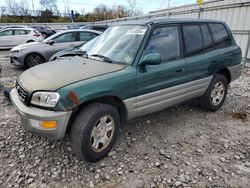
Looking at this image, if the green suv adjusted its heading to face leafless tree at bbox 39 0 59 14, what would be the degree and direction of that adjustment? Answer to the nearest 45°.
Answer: approximately 135° to its right

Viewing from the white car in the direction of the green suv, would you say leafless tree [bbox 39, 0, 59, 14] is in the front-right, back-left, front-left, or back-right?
back-left

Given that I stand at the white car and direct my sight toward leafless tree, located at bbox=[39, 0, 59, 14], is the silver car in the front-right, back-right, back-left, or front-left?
back-right

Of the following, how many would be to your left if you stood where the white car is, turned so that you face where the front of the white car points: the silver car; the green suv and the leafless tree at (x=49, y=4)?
2

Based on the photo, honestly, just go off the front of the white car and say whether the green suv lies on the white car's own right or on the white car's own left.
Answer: on the white car's own left

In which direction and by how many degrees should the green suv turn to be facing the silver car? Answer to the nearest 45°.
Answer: approximately 90° to its right

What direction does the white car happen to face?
to the viewer's left

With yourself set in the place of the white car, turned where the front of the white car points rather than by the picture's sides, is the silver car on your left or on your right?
on your left

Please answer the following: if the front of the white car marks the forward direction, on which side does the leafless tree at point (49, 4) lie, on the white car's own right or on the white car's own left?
on the white car's own right

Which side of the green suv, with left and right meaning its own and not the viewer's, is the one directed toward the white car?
right
